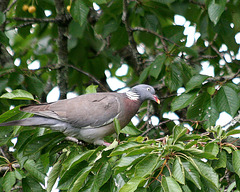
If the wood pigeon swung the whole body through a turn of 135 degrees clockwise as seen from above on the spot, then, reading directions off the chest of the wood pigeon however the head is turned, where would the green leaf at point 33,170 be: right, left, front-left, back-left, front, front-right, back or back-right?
front

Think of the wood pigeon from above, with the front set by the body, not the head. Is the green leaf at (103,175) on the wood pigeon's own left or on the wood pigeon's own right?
on the wood pigeon's own right

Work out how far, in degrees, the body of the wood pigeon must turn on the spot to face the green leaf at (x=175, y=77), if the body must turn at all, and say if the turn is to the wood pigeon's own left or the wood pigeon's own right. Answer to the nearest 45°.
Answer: approximately 45° to the wood pigeon's own left

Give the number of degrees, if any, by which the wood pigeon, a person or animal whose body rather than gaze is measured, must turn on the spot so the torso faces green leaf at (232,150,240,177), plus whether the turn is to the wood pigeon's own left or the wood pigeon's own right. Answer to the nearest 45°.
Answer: approximately 45° to the wood pigeon's own right

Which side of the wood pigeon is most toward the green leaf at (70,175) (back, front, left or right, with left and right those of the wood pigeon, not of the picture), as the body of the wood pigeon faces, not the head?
right

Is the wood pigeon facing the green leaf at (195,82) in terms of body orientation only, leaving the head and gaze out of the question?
yes

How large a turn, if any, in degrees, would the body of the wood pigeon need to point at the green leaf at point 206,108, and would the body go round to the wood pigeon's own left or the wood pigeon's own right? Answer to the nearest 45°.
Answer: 0° — it already faces it

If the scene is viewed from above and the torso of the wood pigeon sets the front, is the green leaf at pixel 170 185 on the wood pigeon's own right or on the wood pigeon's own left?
on the wood pigeon's own right

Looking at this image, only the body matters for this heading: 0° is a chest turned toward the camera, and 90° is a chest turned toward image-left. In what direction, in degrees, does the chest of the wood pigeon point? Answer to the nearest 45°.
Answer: approximately 270°

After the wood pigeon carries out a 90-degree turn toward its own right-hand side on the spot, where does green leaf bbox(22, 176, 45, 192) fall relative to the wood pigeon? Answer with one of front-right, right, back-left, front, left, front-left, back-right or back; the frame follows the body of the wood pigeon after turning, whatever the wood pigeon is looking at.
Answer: front-right

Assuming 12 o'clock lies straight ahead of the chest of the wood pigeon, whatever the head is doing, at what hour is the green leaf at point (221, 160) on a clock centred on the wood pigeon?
The green leaf is roughly at 2 o'clock from the wood pigeon.
